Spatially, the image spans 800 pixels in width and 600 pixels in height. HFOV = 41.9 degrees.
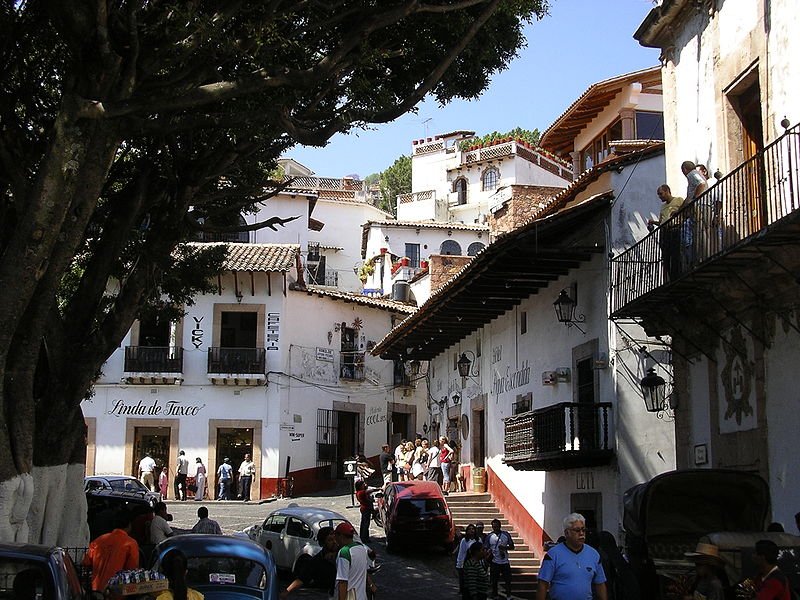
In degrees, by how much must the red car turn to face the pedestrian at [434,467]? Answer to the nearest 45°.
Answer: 0° — it already faces them

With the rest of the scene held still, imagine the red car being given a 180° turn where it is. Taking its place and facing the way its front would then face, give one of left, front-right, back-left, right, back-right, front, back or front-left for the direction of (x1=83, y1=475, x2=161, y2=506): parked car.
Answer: right

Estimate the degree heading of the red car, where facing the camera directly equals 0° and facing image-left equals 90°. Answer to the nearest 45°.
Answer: approximately 180°

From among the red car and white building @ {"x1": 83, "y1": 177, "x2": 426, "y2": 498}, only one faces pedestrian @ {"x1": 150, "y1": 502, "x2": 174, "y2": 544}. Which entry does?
the white building

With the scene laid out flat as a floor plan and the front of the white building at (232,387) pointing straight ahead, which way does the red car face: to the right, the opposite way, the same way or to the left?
the opposite way

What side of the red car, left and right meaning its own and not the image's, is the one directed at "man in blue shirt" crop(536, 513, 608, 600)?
back

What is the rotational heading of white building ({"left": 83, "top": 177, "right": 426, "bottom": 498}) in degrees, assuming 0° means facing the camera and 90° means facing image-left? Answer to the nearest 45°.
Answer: approximately 0°

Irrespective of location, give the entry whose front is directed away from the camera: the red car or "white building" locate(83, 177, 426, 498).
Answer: the red car

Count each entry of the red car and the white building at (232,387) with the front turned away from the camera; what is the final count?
1

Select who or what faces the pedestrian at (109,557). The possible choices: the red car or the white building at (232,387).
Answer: the white building

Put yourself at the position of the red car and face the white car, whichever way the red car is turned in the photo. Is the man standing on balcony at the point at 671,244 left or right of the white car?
left

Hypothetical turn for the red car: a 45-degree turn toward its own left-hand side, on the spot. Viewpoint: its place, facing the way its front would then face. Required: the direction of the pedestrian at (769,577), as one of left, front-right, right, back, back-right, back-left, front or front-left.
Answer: back-left
